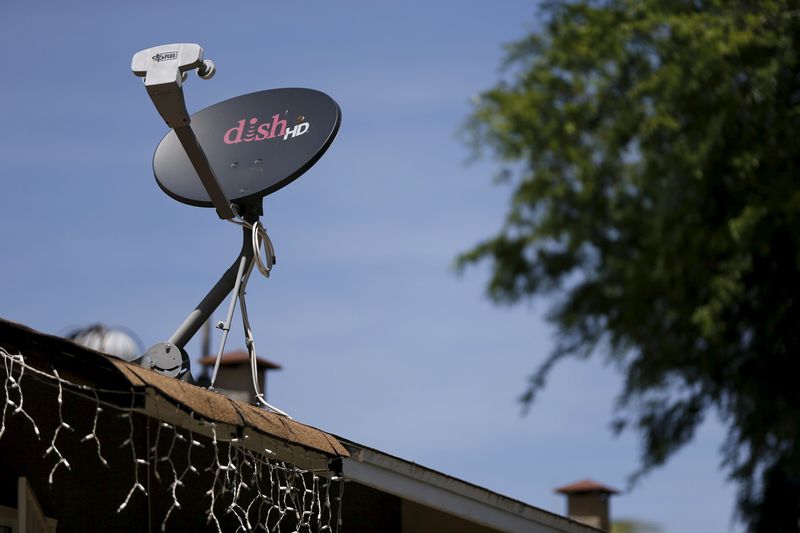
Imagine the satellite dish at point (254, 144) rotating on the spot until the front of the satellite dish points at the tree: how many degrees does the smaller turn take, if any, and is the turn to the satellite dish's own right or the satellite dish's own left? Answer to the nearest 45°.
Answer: approximately 180°

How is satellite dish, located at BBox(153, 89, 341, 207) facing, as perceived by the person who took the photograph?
facing the viewer and to the left of the viewer
